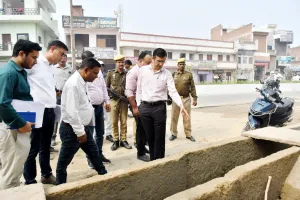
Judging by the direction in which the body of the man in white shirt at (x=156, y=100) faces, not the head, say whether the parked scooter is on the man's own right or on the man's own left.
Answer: on the man's own left

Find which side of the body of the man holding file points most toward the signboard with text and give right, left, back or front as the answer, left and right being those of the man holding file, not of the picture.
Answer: left

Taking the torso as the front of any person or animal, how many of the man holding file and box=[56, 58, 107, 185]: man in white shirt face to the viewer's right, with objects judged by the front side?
2

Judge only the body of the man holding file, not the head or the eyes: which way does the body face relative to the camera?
to the viewer's right

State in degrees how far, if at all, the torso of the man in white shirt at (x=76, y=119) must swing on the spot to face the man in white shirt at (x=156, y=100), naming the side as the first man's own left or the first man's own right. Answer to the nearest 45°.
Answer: approximately 45° to the first man's own left

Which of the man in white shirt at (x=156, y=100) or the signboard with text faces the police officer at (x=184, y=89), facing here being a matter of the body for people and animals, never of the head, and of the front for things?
the signboard with text

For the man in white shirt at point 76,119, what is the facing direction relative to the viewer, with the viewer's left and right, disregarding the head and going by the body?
facing to the right of the viewer

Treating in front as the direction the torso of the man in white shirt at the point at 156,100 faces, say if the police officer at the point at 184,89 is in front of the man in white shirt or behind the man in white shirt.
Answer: behind

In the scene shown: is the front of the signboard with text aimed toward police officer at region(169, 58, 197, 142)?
yes

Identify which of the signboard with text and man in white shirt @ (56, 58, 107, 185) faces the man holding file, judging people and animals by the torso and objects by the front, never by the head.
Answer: the signboard with text
